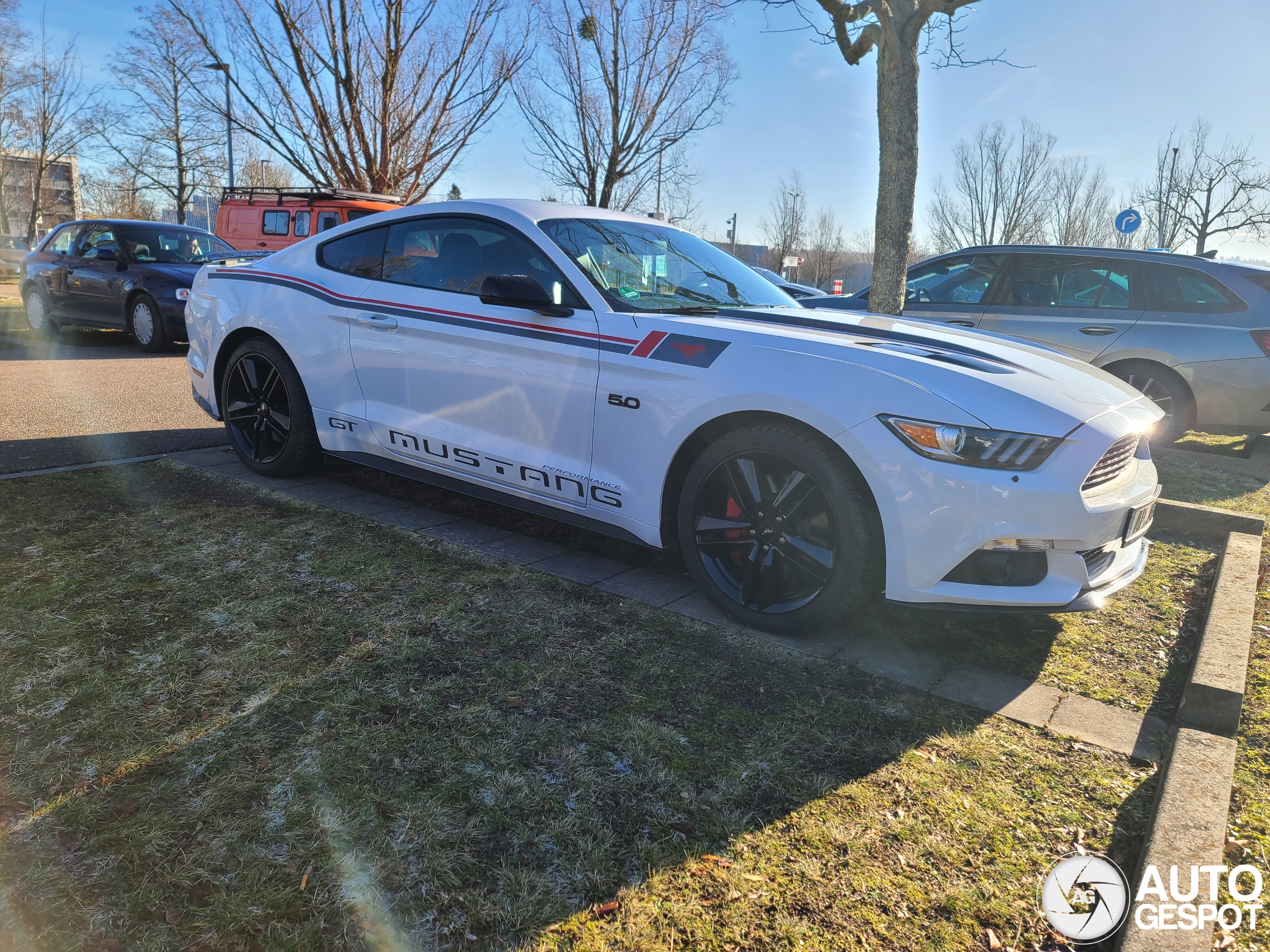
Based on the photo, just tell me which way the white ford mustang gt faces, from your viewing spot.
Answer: facing the viewer and to the right of the viewer

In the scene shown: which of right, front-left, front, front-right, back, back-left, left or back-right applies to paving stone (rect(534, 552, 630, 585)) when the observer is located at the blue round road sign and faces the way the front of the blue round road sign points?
front

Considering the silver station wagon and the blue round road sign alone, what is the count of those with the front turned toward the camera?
1

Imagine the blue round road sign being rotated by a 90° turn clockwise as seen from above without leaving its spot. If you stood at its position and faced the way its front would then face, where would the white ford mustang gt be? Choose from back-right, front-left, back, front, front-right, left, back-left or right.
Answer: left

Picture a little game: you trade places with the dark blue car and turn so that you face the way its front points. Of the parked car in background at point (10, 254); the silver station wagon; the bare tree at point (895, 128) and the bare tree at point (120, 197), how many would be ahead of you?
2

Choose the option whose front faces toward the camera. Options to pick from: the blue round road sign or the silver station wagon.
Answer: the blue round road sign

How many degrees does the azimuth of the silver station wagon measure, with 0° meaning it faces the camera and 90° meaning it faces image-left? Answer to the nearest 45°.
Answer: approximately 90°

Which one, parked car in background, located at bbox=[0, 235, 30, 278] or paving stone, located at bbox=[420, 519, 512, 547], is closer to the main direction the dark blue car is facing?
the paving stone

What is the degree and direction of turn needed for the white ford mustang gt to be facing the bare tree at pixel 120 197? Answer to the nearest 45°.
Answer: approximately 180°

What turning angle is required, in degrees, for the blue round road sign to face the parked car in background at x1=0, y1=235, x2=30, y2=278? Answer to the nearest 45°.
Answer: approximately 90° to its right

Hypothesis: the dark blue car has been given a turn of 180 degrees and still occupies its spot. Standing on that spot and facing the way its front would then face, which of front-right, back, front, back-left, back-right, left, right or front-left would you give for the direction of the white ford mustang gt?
back-left

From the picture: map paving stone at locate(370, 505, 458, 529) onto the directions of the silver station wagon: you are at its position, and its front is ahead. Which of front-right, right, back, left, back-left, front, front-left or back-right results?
front-left

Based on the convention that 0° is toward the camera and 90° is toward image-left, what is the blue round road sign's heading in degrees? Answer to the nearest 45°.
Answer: approximately 0°

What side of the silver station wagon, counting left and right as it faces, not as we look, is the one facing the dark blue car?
front

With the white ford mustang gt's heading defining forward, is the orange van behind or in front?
behind

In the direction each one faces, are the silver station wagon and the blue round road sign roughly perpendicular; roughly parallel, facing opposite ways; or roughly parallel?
roughly perpendicular

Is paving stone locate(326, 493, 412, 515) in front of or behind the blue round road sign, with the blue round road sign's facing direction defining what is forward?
in front

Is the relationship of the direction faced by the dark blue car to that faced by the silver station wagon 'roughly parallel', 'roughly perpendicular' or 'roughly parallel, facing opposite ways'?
roughly parallel, facing opposite ways
